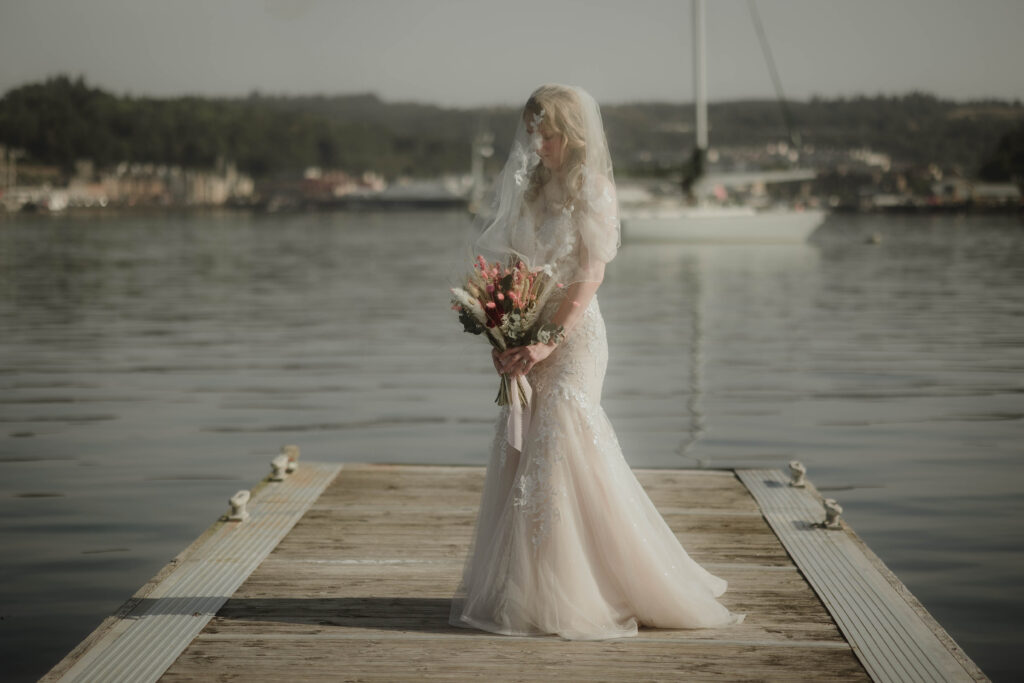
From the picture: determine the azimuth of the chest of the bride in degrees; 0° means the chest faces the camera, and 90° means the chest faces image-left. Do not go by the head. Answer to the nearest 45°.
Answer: approximately 45°
